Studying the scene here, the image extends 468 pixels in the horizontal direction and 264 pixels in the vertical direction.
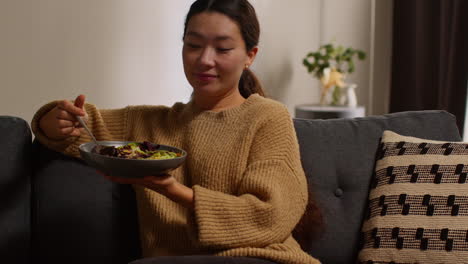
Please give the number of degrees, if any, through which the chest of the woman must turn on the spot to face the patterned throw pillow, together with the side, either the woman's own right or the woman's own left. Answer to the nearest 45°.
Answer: approximately 135° to the woman's own left

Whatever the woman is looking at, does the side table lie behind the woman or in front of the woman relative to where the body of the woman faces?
behind

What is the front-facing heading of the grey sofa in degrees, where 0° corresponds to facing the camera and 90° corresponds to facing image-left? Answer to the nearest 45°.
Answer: approximately 0°

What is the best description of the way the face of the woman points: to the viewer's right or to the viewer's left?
to the viewer's left

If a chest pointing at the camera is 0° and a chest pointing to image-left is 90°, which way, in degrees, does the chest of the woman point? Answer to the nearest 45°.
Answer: approximately 45°
